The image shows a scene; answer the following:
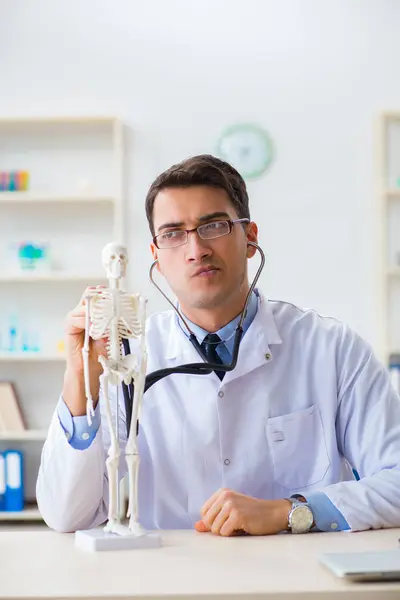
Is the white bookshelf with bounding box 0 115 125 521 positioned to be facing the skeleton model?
yes

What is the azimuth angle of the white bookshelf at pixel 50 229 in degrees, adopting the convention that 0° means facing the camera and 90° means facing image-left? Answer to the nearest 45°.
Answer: approximately 0°

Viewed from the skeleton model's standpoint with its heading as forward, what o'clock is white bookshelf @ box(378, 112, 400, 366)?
The white bookshelf is roughly at 7 o'clock from the skeleton model.

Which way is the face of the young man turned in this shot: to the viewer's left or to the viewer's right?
to the viewer's left

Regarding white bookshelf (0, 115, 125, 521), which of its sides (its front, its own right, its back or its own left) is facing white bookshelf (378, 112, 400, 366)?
left
